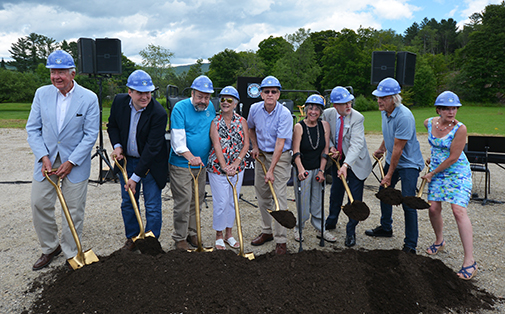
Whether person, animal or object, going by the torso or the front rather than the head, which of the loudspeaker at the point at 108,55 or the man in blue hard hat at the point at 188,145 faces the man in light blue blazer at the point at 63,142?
the loudspeaker

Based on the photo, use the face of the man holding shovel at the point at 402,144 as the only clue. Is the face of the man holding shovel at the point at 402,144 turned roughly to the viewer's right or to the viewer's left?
to the viewer's left

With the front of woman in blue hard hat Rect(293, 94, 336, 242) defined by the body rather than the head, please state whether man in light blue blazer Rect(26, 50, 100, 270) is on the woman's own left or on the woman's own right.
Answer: on the woman's own right

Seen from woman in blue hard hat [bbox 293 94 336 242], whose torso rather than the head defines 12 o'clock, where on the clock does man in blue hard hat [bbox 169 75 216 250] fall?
The man in blue hard hat is roughly at 2 o'clock from the woman in blue hard hat.

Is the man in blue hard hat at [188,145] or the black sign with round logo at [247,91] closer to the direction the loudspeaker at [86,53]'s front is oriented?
the man in blue hard hat

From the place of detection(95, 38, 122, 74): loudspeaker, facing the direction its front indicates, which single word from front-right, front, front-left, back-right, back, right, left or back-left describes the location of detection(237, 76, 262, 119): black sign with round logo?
left

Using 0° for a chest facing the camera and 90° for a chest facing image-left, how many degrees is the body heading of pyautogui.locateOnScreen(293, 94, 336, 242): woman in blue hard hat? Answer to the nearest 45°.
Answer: approximately 0°

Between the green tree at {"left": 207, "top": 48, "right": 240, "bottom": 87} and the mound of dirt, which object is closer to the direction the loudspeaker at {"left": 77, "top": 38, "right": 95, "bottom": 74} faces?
the mound of dirt

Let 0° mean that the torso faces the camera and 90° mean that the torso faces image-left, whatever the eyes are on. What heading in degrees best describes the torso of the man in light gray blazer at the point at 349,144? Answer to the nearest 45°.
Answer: approximately 45°

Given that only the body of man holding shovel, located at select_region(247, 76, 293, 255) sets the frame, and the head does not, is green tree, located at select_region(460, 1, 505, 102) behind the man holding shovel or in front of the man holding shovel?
behind
